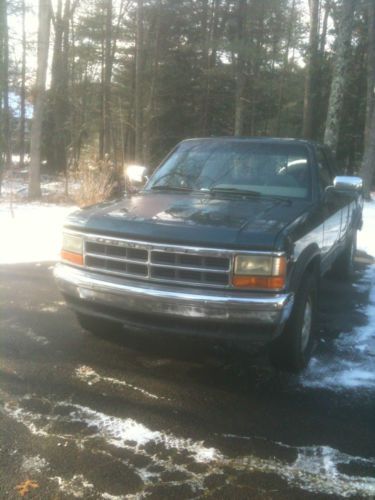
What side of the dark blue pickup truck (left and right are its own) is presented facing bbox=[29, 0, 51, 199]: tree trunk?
right

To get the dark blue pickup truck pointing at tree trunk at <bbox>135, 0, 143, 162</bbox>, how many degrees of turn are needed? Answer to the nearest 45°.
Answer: approximately 135° to its right

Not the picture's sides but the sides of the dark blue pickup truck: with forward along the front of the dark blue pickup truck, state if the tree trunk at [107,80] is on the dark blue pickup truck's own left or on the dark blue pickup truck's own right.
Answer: on the dark blue pickup truck's own right

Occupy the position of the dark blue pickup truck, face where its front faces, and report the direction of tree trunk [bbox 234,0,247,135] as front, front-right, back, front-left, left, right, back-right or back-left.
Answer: back-right

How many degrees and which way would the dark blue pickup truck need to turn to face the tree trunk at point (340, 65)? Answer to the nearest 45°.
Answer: approximately 135° to its right

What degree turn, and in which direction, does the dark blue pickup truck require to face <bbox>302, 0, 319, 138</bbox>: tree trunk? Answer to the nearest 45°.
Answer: approximately 135° to its right

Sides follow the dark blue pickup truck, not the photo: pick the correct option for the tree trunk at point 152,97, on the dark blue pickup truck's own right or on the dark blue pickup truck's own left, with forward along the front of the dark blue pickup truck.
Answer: on the dark blue pickup truck's own right

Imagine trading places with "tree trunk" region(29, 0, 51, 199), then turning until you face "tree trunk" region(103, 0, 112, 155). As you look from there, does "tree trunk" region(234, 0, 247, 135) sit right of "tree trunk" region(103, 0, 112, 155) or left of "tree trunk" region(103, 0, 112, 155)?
right

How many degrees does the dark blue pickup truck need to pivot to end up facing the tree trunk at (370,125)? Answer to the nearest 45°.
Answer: approximately 135° to its right

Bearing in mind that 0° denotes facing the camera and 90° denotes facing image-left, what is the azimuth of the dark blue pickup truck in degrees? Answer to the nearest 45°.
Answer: approximately 45°
